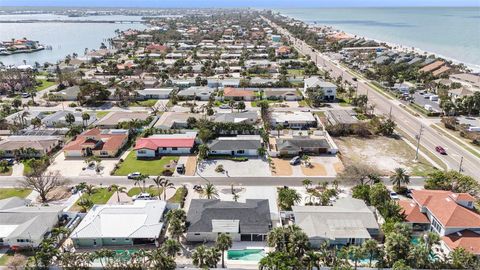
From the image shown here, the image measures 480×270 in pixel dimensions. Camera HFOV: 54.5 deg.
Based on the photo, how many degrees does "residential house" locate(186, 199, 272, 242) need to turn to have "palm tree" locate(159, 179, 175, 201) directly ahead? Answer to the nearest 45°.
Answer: approximately 45° to its left

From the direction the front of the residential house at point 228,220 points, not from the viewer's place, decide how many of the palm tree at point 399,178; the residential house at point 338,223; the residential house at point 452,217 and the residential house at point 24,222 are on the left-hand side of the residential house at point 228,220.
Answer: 1

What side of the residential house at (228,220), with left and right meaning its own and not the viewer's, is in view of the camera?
back

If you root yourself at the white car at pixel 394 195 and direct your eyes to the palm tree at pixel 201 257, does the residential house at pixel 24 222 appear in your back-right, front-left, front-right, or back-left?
front-right

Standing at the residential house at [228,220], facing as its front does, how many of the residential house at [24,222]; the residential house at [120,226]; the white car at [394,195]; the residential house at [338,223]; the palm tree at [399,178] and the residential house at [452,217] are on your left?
2

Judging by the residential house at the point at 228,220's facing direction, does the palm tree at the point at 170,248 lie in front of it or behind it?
behind

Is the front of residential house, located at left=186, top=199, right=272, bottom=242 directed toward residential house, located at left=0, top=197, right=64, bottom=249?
no

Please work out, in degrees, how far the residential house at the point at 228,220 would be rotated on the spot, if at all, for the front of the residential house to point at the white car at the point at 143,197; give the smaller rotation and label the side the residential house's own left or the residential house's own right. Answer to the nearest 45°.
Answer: approximately 45° to the residential house's own left

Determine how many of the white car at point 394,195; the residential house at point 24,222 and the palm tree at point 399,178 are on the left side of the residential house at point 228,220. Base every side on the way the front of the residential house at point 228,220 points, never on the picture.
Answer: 1

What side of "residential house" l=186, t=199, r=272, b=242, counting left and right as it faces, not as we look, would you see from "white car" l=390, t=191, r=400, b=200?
right

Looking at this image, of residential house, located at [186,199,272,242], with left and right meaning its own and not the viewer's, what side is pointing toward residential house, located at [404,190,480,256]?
right

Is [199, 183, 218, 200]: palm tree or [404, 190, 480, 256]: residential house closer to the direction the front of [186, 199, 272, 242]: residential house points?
the palm tree

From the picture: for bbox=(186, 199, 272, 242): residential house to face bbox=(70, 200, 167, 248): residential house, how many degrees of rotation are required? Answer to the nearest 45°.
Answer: approximately 90° to its left

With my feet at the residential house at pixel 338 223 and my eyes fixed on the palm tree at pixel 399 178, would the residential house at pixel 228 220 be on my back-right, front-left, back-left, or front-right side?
back-left
